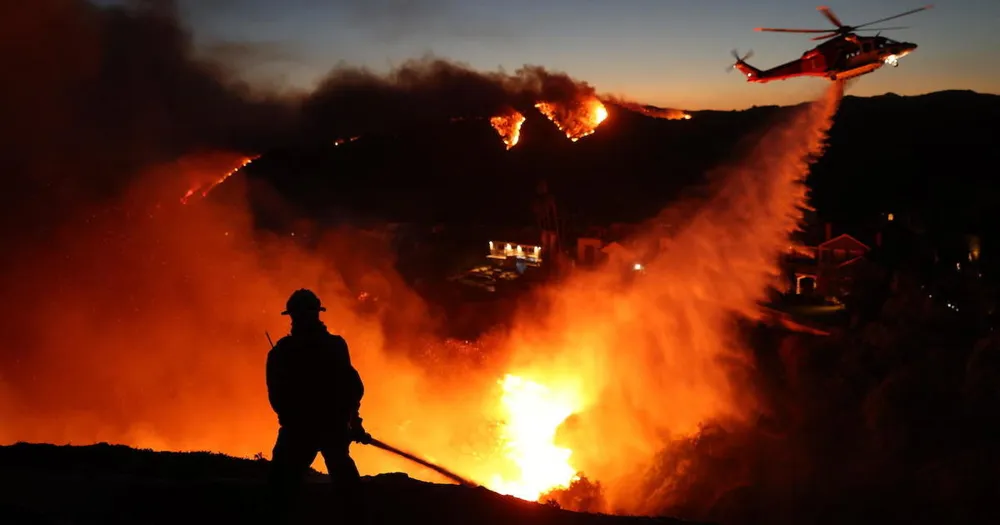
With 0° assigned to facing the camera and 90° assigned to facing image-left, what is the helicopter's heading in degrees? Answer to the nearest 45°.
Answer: approximately 270°
